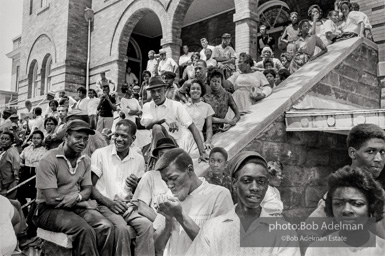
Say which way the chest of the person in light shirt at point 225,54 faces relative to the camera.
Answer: toward the camera

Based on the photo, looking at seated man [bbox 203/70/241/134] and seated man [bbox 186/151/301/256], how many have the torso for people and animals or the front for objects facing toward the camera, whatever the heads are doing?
2

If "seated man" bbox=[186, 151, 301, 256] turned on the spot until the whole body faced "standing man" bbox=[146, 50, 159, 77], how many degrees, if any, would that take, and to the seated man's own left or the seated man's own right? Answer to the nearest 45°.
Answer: approximately 180°

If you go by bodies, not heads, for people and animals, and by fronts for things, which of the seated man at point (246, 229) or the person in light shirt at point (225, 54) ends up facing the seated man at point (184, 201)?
the person in light shirt

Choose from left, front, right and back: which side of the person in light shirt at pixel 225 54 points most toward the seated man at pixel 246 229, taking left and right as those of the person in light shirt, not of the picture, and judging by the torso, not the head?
front

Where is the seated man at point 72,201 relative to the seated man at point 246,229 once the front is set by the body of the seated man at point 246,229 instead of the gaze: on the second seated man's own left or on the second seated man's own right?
on the second seated man's own right

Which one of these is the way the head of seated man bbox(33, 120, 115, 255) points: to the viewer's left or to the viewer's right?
to the viewer's right

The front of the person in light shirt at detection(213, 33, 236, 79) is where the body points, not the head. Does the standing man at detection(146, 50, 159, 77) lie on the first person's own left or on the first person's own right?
on the first person's own right

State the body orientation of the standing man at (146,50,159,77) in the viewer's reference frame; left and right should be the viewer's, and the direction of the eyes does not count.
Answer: facing the viewer and to the left of the viewer

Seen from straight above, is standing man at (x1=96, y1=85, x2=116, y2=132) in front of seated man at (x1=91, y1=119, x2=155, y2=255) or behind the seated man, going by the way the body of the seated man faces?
behind

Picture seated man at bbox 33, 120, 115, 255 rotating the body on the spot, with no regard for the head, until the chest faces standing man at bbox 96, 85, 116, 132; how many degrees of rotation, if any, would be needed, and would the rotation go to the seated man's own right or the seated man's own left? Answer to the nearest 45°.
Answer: approximately 135° to the seated man's own left

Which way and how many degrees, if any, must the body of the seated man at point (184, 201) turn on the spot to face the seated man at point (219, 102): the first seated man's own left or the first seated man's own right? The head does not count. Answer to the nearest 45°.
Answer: approximately 135° to the first seated man's own right

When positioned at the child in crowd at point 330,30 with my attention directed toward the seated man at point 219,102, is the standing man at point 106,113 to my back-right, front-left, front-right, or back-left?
front-right

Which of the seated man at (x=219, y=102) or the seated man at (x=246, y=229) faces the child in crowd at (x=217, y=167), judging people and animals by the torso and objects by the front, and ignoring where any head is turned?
the seated man at (x=219, y=102)
